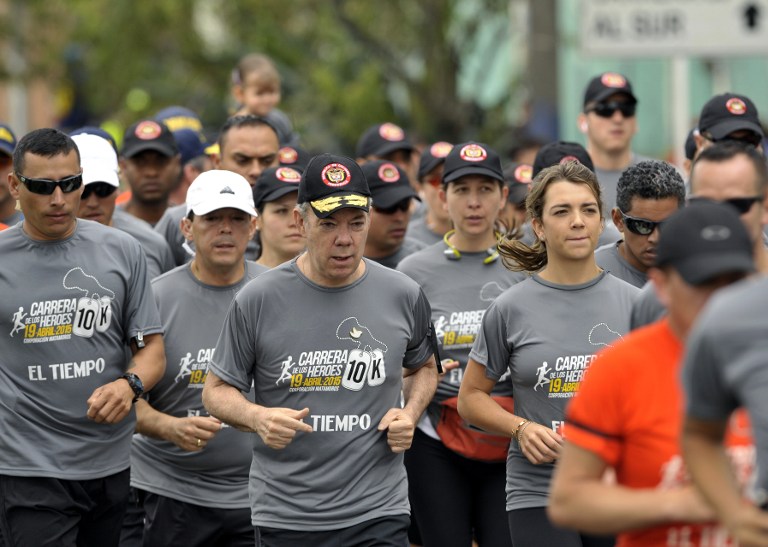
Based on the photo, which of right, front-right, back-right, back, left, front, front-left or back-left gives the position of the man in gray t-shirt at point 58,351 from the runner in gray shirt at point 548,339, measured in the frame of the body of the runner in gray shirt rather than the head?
back-right

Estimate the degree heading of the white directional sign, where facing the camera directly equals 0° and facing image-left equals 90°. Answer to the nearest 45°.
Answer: approximately 0°

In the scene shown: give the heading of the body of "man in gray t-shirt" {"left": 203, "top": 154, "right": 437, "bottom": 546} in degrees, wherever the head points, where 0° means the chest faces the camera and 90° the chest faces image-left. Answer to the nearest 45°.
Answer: approximately 0°

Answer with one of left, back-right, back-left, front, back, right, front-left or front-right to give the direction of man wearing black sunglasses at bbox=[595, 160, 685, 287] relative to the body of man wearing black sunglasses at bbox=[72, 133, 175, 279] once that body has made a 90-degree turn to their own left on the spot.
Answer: front-right

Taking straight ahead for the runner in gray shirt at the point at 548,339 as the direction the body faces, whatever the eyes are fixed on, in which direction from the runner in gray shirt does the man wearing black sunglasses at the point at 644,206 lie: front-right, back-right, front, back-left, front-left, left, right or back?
left

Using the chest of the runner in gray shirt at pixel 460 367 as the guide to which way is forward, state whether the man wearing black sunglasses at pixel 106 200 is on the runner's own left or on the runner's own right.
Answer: on the runner's own right

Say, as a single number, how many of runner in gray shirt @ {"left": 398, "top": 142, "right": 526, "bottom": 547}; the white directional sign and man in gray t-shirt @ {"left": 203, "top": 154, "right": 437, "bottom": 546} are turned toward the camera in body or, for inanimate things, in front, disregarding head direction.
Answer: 3

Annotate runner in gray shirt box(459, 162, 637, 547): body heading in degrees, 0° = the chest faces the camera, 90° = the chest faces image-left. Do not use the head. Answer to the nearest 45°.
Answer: approximately 315°

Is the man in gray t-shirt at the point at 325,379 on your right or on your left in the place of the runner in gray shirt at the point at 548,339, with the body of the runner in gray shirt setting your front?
on your right
